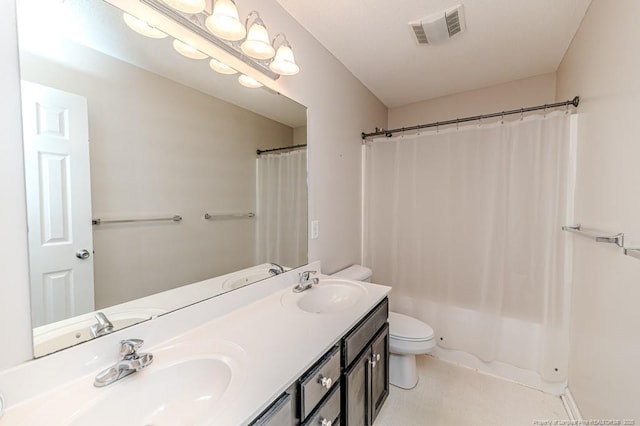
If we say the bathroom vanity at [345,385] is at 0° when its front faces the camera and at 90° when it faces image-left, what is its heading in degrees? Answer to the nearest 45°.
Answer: approximately 315°

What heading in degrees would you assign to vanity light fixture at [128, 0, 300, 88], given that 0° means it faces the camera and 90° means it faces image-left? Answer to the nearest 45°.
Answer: approximately 315°

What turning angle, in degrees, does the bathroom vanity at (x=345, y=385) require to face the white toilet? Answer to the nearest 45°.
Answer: approximately 90° to its left
